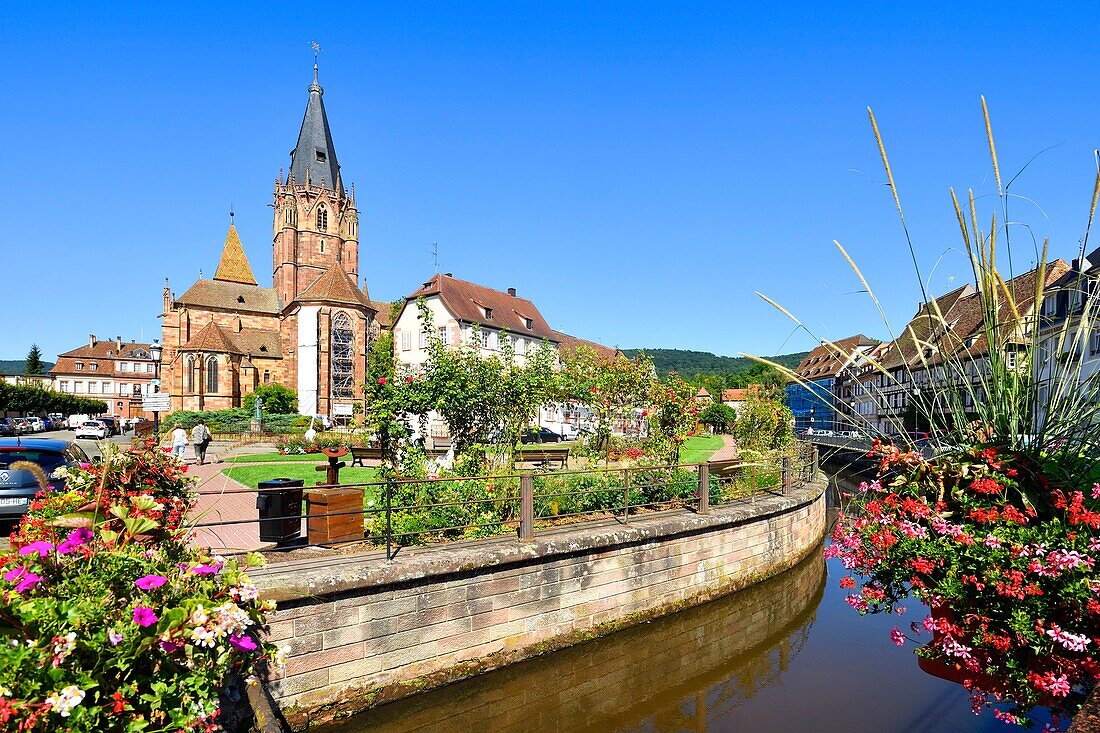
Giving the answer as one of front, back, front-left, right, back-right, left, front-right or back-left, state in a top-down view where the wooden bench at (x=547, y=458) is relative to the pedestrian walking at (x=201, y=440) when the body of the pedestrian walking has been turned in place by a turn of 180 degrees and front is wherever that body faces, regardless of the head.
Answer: front-left

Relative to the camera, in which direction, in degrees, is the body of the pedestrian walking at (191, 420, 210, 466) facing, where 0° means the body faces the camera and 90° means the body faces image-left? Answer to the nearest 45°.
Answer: approximately 180°

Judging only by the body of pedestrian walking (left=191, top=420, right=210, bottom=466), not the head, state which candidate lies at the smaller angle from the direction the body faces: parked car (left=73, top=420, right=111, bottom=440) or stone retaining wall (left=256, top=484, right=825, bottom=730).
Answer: the parked car

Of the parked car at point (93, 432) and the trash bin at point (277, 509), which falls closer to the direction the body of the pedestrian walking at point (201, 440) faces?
the parked car

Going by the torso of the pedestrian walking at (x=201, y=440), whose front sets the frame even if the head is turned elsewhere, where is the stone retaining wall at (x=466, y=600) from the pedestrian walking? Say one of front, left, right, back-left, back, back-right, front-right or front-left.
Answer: back

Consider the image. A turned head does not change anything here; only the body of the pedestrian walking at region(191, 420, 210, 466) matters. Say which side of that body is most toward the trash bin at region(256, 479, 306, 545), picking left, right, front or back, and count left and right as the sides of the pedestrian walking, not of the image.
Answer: back

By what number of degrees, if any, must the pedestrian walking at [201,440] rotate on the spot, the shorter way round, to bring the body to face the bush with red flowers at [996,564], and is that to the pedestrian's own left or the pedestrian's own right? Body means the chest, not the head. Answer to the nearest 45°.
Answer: approximately 180°

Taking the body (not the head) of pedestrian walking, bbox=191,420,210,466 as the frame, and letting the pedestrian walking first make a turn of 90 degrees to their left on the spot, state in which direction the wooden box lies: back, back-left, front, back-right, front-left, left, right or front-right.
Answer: left

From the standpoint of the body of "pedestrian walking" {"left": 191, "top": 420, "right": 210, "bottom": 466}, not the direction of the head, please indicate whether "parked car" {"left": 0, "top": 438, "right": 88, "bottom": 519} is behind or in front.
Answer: behind

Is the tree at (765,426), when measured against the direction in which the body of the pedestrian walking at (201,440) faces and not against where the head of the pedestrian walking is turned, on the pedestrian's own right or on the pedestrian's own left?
on the pedestrian's own right
